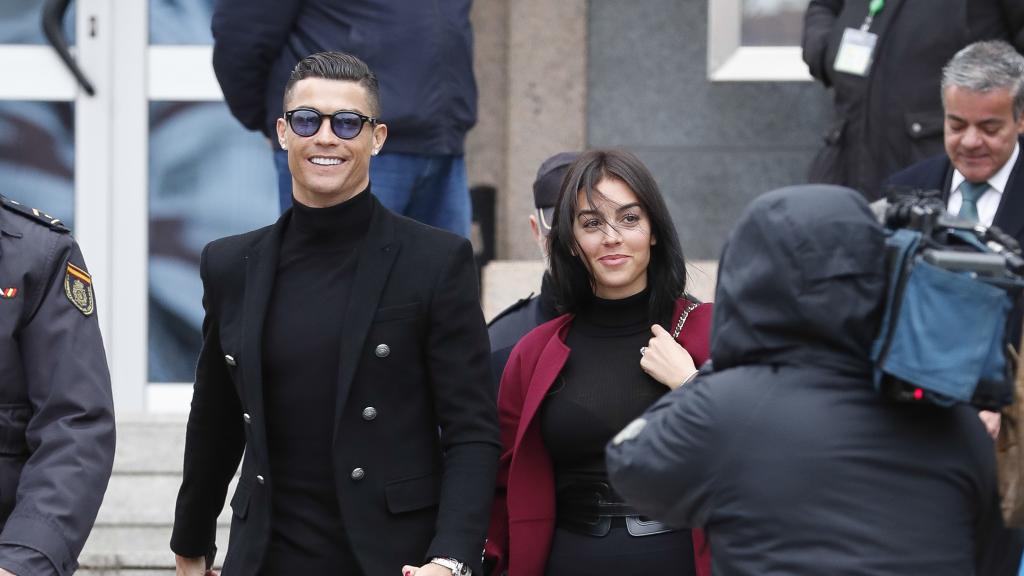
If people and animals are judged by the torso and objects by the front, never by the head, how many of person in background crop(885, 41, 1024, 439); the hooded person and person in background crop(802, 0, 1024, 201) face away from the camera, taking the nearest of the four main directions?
1

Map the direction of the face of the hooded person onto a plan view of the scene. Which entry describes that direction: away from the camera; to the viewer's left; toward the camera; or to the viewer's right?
away from the camera

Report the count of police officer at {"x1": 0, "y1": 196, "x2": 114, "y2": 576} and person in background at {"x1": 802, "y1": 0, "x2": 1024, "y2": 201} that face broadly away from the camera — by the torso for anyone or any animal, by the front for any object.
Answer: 0

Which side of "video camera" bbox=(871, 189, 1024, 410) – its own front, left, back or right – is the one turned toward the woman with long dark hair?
front

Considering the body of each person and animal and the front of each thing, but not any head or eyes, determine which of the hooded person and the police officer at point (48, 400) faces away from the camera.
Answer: the hooded person

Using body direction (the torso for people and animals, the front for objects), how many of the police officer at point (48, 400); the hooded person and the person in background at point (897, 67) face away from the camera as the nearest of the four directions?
1

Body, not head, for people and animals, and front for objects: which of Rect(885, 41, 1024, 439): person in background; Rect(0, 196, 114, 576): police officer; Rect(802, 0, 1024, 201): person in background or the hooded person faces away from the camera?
the hooded person

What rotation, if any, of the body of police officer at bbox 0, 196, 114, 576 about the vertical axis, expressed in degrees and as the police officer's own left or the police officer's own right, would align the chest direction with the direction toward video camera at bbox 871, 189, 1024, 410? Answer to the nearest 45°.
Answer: approximately 90° to the police officer's own left

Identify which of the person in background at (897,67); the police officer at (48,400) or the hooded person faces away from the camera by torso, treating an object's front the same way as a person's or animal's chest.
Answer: the hooded person

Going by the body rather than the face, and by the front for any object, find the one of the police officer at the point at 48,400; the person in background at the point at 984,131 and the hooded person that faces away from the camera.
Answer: the hooded person

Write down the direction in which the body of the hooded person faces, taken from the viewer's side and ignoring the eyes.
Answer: away from the camera
